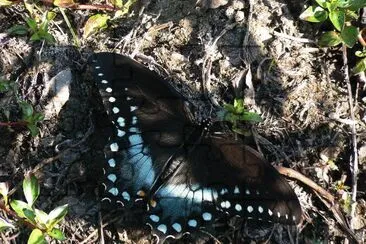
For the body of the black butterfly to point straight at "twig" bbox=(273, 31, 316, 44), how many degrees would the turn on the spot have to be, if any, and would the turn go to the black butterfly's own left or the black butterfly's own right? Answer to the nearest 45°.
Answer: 0° — it already faces it

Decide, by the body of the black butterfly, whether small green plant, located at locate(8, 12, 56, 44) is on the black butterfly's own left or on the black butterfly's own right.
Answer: on the black butterfly's own left

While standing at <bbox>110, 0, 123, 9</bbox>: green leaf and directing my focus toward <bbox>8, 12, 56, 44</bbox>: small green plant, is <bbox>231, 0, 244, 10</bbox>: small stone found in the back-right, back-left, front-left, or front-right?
back-left

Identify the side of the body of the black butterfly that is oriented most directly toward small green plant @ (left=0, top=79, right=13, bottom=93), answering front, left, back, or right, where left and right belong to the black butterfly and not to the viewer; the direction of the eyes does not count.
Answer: left

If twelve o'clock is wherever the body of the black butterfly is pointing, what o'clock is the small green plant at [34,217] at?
The small green plant is roughly at 7 o'clock from the black butterfly.

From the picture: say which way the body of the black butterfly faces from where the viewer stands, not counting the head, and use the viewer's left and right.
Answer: facing away from the viewer and to the right of the viewer

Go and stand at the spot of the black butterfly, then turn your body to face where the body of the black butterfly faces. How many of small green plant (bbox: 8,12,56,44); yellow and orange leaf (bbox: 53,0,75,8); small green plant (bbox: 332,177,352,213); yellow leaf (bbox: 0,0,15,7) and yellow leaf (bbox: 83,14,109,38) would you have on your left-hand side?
4

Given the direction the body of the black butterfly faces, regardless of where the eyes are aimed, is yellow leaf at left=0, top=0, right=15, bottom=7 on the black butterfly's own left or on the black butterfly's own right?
on the black butterfly's own left

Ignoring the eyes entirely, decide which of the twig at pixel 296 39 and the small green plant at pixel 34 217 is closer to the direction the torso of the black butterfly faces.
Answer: the twig
